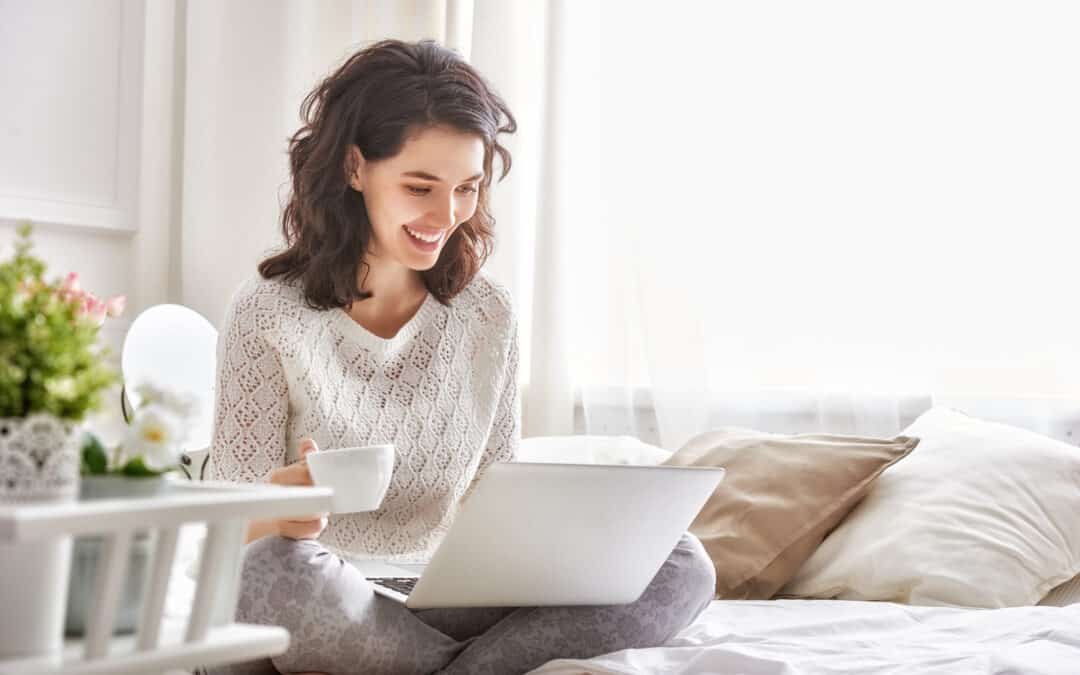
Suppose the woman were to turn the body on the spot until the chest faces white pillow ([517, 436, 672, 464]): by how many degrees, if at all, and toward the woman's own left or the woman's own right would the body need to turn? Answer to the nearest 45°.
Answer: approximately 90° to the woman's own left

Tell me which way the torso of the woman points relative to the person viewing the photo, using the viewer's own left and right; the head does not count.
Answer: facing the viewer and to the right of the viewer

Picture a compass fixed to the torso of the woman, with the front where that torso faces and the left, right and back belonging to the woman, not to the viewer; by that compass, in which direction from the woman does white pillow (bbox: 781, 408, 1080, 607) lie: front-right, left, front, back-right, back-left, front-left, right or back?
front-left

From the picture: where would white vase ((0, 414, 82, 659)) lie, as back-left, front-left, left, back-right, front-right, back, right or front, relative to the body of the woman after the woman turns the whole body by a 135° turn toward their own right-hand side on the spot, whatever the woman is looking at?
left

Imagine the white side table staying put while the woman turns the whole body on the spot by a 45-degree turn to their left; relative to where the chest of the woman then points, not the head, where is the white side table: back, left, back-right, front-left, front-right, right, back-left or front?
right

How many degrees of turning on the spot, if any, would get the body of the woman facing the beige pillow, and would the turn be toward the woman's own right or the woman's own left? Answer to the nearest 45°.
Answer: approximately 45° to the woman's own left

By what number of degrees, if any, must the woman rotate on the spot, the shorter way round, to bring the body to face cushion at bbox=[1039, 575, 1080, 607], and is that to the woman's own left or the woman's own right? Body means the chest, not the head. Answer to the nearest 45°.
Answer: approximately 45° to the woman's own left

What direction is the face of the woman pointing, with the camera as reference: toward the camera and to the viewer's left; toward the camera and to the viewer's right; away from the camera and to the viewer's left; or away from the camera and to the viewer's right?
toward the camera and to the viewer's right

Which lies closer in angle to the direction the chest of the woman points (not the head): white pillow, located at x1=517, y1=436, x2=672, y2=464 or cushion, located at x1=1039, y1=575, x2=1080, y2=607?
the cushion
